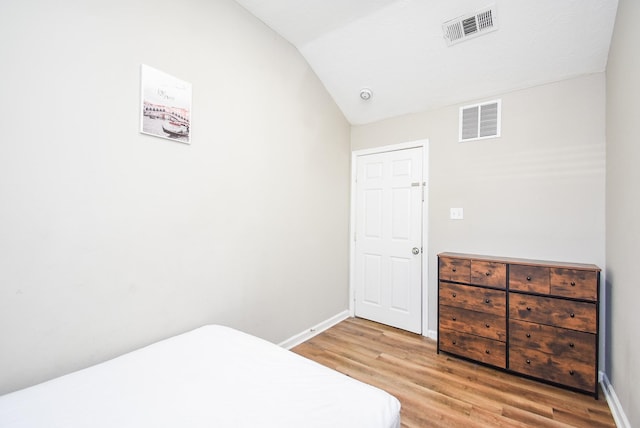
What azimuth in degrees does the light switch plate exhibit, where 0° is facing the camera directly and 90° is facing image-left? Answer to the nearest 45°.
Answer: approximately 0°

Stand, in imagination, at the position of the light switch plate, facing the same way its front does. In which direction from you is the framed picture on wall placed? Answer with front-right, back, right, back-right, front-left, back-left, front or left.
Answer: front-right

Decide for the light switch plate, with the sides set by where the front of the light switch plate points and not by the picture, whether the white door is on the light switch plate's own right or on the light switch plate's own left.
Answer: on the light switch plate's own right

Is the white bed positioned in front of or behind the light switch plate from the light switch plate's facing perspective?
in front
